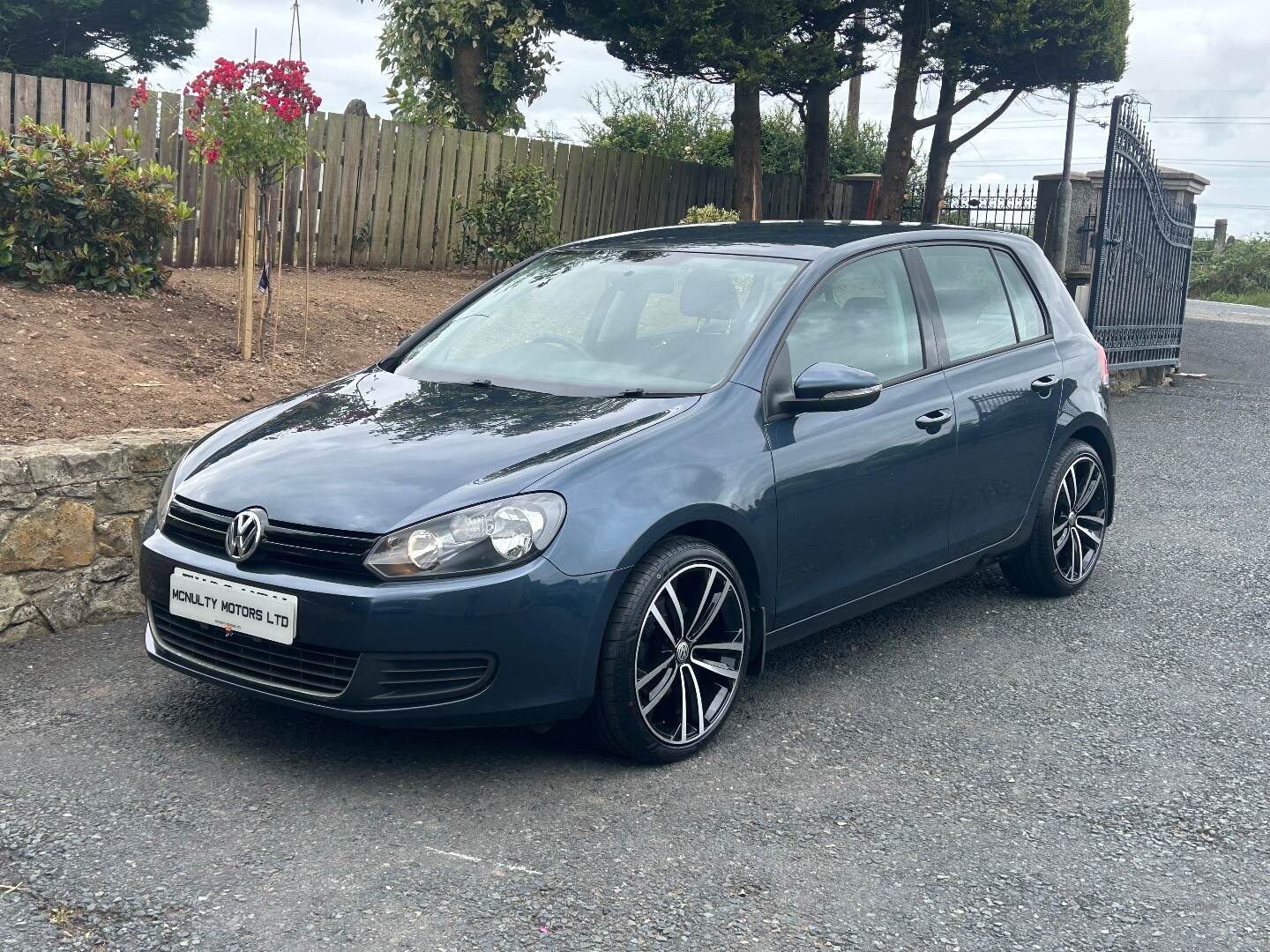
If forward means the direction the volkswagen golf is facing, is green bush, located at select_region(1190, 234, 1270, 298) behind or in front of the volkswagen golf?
behind

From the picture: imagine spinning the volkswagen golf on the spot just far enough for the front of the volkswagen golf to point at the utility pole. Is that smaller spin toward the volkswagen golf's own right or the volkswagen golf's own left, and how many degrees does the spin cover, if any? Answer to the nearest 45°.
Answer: approximately 135° to the volkswagen golf's own right

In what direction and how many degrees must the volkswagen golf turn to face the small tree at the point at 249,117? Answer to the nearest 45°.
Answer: approximately 90° to its right

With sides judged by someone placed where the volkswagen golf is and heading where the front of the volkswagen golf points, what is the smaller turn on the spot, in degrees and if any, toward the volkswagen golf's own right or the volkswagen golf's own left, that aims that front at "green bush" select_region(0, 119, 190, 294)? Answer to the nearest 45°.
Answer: approximately 90° to the volkswagen golf's own right

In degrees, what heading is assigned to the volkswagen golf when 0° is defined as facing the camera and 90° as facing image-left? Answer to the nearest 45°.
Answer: approximately 45°

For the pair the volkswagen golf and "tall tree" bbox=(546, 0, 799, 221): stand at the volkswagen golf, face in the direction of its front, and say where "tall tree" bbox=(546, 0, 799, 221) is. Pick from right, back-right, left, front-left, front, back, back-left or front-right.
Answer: back-right

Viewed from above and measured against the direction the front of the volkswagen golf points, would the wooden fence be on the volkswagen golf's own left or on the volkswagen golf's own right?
on the volkswagen golf's own right

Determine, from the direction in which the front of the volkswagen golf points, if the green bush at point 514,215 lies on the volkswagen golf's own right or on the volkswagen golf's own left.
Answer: on the volkswagen golf's own right

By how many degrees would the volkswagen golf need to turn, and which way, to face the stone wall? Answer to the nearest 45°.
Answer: approximately 90° to its right

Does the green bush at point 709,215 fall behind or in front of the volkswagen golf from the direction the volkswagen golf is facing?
behind
